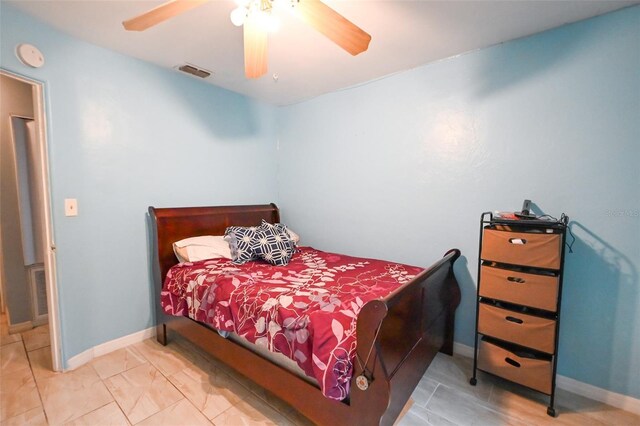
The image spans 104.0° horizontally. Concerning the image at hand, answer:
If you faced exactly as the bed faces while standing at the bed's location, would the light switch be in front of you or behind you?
behind

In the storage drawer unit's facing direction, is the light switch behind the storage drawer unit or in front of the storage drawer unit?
in front

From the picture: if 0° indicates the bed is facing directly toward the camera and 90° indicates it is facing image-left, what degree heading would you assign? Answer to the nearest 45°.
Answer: approximately 315°

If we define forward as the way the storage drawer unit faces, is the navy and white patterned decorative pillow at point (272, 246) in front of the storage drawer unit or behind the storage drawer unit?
in front

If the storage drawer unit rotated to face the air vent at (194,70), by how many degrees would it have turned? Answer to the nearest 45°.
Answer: approximately 45° to its right

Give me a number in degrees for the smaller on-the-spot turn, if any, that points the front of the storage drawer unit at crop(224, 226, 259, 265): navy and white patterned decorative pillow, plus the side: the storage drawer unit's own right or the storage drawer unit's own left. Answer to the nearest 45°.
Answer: approximately 45° to the storage drawer unit's own right

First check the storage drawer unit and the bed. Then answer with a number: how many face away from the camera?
0
